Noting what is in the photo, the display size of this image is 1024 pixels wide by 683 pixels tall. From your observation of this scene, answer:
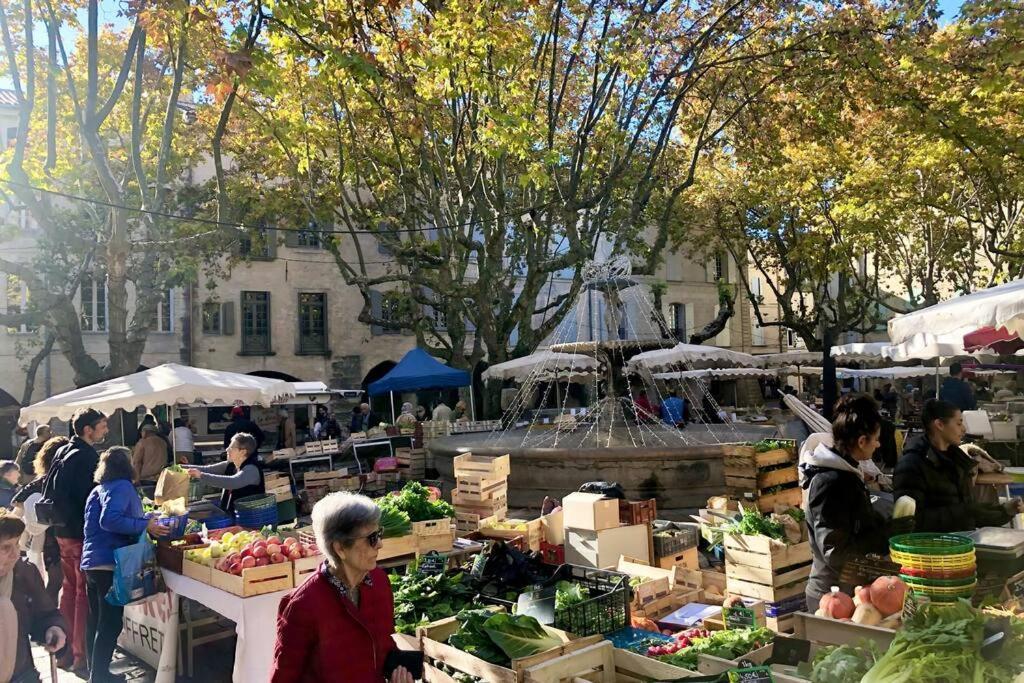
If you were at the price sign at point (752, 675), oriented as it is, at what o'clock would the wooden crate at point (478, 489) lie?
The wooden crate is roughly at 5 o'clock from the price sign.

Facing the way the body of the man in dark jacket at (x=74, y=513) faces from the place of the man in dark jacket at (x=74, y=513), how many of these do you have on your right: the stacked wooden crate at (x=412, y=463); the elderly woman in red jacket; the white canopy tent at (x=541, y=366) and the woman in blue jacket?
2

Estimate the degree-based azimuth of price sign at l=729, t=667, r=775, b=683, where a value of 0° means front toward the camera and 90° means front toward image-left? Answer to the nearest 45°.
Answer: approximately 0°

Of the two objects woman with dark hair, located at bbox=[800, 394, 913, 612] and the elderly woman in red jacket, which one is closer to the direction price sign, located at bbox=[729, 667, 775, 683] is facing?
the elderly woman in red jacket

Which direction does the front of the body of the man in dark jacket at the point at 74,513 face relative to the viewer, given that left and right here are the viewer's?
facing to the right of the viewer

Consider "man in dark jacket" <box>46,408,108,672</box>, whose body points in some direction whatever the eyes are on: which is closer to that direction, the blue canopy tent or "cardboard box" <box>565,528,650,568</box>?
the cardboard box

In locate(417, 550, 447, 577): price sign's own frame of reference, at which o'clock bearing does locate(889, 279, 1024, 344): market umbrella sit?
The market umbrella is roughly at 9 o'clock from the price sign.

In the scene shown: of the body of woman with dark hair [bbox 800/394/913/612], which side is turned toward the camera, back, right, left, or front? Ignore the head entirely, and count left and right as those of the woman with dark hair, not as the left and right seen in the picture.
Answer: right

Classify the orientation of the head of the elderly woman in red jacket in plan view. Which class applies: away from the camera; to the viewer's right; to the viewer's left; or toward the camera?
to the viewer's right

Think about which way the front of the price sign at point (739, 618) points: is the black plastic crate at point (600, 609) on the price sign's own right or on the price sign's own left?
on the price sign's own right

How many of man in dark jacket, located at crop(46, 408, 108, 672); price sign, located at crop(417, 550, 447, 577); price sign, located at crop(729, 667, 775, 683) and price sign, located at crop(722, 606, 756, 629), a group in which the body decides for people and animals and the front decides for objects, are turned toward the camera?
3

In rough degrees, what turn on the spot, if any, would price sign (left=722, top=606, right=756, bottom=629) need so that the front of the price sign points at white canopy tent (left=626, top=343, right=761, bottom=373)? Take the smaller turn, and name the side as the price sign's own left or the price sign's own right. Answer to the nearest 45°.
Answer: approximately 180°

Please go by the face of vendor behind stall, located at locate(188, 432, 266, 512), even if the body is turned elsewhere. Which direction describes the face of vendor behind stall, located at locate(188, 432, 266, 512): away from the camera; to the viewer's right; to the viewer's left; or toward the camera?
to the viewer's left

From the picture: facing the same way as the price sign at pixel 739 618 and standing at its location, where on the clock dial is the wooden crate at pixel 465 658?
The wooden crate is roughly at 2 o'clock from the price sign.
